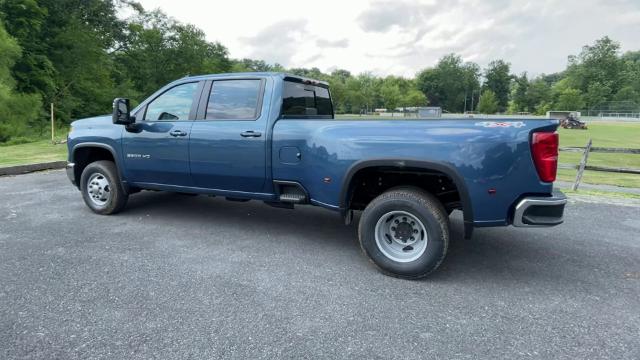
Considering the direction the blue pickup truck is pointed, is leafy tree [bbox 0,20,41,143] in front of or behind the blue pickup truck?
in front

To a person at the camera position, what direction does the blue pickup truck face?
facing away from the viewer and to the left of the viewer
